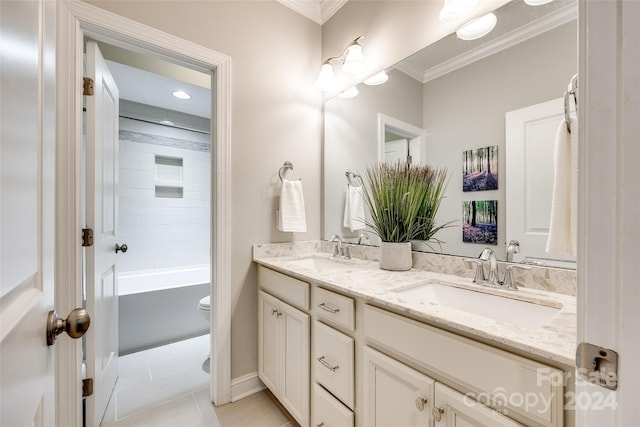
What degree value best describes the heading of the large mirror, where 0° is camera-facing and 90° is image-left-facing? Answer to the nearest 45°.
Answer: approximately 45°

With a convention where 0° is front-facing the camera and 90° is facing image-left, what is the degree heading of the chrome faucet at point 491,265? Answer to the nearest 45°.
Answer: approximately 45°

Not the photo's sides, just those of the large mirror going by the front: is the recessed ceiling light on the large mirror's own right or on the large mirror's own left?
on the large mirror's own right

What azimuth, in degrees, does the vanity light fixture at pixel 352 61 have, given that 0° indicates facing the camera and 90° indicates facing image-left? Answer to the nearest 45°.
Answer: approximately 45°

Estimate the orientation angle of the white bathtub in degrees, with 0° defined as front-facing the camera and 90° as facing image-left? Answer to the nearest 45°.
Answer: approximately 315°
